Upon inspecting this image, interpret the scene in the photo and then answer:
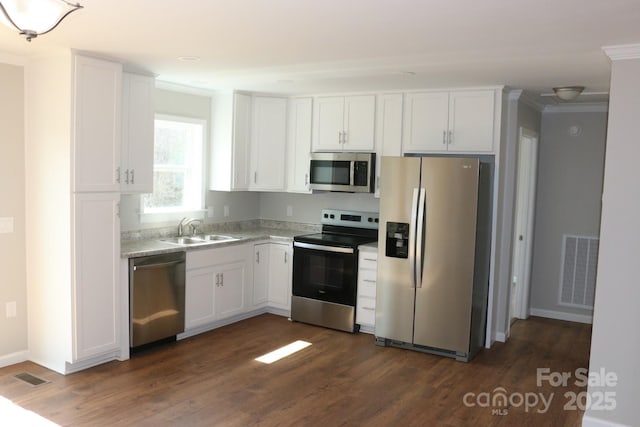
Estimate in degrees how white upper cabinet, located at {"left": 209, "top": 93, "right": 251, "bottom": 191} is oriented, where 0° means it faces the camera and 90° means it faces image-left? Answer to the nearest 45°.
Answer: approximately 315°

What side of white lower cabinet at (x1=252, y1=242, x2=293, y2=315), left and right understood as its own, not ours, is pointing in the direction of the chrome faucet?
right

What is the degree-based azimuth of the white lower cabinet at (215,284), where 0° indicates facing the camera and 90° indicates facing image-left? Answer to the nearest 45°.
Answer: approximately 315°

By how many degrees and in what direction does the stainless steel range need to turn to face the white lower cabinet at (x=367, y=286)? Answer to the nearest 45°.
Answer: approximately 90° to its left

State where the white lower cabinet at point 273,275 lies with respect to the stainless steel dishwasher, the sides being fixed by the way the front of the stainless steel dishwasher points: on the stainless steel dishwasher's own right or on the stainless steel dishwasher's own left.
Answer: on the stainless steel dishwasher's own left

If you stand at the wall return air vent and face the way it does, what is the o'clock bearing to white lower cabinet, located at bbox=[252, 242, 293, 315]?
The white lower cabinet is roughly at 2 o'clock from the wall return air vent.
